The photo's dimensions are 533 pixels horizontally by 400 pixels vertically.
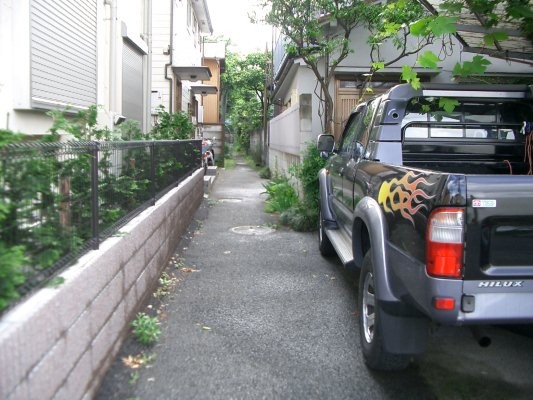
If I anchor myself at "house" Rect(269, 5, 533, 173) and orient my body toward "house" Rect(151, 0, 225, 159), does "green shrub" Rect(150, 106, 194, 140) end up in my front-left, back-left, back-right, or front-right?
front-left

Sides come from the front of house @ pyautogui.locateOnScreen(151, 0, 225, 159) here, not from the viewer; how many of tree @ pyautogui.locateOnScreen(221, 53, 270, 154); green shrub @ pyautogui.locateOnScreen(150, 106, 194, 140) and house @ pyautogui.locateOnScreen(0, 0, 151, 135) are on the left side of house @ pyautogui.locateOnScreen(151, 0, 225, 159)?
1

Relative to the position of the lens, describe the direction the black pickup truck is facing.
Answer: facing away from the viewer and to the left of the viewer

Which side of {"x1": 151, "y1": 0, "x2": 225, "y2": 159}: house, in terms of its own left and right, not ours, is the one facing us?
right

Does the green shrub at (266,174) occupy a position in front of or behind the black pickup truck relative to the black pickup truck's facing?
in front

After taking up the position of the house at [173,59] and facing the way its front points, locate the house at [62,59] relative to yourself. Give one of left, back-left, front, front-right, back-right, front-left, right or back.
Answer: right

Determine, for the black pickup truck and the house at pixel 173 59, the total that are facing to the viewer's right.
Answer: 1

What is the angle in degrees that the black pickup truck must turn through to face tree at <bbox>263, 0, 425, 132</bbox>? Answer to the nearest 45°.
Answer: approximately 45° to its right

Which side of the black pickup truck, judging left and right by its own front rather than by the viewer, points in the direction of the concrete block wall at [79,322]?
left

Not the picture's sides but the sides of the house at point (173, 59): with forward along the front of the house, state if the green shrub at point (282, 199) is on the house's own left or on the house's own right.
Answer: on the house's own right

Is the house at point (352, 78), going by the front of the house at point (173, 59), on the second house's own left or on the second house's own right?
on the second house's own right

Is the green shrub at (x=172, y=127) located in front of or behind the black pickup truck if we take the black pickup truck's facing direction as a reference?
in front

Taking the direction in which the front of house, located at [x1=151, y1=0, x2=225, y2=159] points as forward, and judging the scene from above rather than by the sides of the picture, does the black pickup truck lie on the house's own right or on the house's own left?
on the house's own right

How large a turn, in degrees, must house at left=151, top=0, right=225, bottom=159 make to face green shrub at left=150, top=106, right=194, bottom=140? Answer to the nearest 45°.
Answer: approximately 90° to its right

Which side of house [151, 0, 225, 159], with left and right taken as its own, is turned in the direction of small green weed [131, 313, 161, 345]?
right
